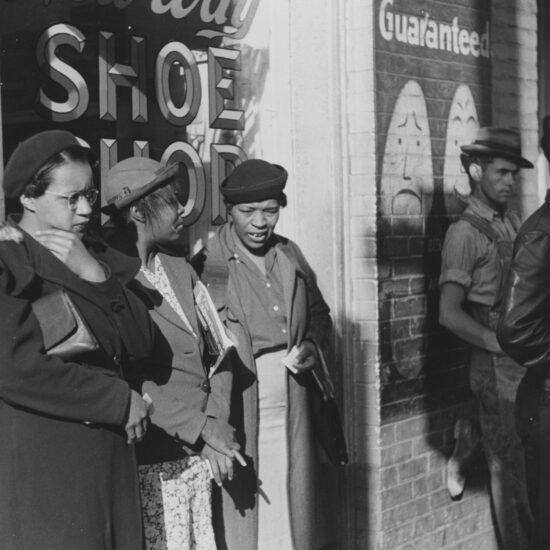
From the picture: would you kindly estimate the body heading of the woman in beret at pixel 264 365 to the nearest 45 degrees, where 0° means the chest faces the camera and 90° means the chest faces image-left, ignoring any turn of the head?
approximately 0°

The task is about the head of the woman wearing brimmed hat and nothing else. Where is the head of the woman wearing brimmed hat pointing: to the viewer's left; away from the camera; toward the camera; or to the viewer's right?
to the viewer's right

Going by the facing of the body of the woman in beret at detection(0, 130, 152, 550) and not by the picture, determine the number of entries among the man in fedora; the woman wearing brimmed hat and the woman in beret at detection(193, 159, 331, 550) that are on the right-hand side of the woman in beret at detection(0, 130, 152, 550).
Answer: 0

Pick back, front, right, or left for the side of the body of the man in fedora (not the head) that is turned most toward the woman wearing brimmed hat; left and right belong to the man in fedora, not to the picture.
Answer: right

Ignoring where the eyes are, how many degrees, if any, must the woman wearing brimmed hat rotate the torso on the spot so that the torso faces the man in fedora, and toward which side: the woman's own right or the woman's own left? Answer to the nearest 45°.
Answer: approximately 90° to the woman's own left

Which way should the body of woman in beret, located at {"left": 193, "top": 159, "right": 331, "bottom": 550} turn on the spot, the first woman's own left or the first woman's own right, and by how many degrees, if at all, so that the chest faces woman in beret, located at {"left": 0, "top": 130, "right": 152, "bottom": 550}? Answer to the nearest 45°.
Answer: approximately 45° to the first woman's own right

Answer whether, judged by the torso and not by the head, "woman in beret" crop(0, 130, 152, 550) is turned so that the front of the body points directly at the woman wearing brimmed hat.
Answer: no

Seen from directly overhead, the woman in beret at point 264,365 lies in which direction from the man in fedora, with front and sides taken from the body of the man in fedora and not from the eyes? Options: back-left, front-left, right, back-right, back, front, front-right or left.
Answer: right

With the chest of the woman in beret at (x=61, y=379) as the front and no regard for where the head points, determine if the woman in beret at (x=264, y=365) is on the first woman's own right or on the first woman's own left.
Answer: on the first woman's own left

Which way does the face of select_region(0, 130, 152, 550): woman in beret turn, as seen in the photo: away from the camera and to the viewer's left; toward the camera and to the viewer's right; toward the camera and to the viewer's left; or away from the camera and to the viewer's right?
toward the camera and to the viewer's right

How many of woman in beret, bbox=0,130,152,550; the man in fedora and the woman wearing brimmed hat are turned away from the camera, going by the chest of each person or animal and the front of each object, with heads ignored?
0

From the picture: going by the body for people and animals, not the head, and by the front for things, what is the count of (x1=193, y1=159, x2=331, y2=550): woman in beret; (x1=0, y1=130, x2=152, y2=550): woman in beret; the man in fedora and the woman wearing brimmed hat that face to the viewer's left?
0

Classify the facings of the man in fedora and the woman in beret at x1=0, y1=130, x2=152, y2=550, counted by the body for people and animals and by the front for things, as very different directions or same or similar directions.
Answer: same or similar directions

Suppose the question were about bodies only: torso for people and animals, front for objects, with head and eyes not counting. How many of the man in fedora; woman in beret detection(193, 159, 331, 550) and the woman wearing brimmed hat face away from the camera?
0

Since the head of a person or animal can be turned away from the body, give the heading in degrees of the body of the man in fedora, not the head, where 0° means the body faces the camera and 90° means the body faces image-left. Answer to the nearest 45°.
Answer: approximately 315°

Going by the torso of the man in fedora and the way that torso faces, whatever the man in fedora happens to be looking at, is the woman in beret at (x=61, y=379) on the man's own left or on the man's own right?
on the man's own right

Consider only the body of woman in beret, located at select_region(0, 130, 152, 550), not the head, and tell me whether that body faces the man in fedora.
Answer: no
